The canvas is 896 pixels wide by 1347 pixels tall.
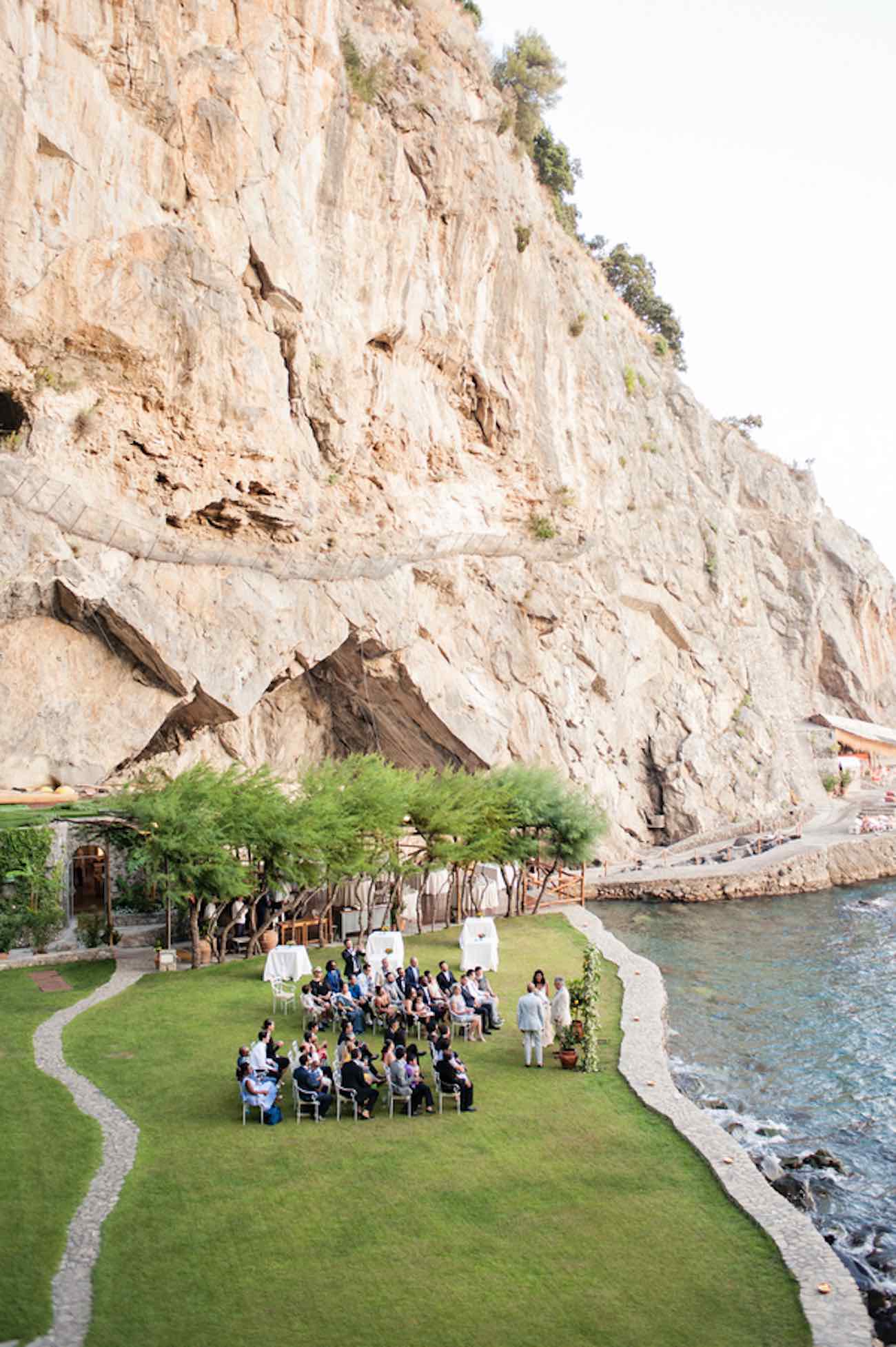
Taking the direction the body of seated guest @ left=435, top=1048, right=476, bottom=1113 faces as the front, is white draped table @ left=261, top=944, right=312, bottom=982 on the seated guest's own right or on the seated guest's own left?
on the seated guest's own left

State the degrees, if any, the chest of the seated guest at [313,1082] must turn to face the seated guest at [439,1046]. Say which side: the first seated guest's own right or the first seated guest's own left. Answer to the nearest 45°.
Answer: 0° — they already face them

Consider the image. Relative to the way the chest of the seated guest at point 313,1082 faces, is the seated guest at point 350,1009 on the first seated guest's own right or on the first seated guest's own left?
on the first seated guest's own left

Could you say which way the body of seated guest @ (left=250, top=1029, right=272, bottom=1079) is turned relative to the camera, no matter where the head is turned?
to the viewer's right

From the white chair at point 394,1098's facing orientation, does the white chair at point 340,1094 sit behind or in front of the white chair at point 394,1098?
behind

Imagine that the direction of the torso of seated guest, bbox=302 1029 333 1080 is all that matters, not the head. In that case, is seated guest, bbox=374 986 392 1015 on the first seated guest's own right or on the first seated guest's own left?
on the first seated guest's own left

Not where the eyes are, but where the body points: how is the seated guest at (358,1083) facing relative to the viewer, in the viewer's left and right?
facing to the right of the viewer

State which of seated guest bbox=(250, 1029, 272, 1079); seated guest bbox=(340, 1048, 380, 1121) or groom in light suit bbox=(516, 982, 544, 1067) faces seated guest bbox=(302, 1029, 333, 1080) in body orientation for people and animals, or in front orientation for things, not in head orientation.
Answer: seated guest bbox=(250, 1029, 272, 1079)

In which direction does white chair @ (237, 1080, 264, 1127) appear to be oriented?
to the viewer's right

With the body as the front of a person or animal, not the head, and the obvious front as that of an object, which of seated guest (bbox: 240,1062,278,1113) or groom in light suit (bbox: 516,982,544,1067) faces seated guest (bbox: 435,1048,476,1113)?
seated guest (bbox: 240,1062,278,1113)
